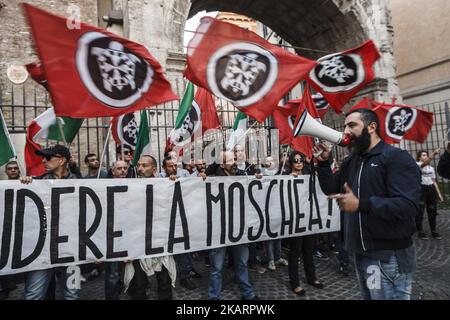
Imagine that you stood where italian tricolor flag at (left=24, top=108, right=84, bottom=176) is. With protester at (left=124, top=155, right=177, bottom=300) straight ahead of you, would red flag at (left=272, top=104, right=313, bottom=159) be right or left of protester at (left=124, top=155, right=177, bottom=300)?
left

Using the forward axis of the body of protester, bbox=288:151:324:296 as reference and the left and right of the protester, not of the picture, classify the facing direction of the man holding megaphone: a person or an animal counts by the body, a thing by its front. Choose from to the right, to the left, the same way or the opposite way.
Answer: to the right

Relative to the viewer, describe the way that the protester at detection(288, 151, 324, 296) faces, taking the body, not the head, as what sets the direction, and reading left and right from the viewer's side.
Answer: facing the viewer and to the right of the viewer

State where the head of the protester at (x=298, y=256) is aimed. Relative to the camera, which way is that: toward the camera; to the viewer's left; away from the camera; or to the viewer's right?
toward the camera

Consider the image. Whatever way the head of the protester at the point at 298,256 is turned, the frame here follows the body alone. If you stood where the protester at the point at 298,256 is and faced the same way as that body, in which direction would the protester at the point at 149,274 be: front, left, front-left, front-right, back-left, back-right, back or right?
right

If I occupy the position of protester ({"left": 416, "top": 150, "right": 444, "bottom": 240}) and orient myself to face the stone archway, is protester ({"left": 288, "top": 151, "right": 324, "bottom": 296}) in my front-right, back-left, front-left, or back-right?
back-left

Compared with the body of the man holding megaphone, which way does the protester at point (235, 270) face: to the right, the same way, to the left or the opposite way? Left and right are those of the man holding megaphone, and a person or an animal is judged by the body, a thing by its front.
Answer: to the left

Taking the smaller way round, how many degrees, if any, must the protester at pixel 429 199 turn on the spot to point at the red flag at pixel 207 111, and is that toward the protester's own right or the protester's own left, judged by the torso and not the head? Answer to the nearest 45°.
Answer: approximately 90° to the protester's own right

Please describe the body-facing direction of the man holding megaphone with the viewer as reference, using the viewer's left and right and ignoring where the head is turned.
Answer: facing the viewer and to the left of the viewer

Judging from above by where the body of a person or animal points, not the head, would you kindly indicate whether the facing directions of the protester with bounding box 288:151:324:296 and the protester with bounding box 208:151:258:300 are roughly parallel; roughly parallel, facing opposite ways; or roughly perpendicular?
roughly parallel

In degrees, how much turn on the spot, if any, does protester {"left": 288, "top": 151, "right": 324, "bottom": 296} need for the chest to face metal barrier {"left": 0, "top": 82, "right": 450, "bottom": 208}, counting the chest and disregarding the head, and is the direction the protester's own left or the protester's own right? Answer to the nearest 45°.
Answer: approximately 180°
